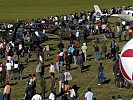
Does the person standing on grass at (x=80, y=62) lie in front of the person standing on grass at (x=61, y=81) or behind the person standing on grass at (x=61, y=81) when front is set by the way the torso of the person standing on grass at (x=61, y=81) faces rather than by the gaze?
in front

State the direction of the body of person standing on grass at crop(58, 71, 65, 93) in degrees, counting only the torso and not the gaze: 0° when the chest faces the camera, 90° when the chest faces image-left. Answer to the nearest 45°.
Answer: approximately 180°

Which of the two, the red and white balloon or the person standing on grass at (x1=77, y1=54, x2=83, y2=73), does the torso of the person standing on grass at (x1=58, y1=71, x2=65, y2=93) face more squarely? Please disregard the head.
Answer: the person standing on grass
